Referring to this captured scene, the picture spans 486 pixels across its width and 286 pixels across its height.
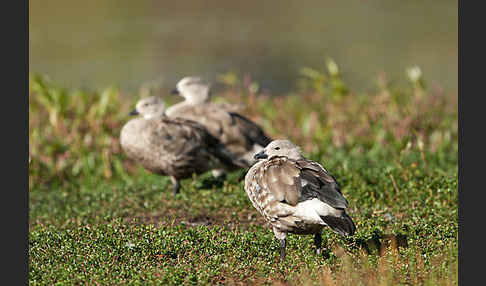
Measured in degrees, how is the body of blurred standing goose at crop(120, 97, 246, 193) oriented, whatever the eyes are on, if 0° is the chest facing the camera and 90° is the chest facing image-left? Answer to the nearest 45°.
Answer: approximately 90°

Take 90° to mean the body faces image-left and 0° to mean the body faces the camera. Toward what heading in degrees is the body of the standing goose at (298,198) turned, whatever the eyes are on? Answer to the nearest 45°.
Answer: approximately 90°

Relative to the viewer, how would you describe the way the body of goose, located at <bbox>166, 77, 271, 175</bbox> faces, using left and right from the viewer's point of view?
facing to the left of the viewer

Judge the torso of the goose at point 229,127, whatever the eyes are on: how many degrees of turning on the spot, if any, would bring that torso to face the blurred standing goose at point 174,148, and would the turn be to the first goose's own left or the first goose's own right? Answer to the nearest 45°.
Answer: approximately 45° to the first goose's own left

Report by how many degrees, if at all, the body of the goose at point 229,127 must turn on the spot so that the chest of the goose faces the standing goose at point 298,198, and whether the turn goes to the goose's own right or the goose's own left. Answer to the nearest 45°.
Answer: approximately 90° to the goose's own left

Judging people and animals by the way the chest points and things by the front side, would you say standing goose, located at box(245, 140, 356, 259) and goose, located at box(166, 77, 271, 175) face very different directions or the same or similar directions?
same or similar directions

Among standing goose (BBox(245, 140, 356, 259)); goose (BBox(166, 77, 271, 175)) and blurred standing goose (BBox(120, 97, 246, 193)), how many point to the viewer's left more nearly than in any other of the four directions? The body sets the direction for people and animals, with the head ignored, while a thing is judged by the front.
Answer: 3

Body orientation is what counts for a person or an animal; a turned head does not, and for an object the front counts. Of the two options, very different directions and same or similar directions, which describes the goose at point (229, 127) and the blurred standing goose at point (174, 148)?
same or similar directions

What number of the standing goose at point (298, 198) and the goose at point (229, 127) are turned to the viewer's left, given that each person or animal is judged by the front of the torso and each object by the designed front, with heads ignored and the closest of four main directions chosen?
2
